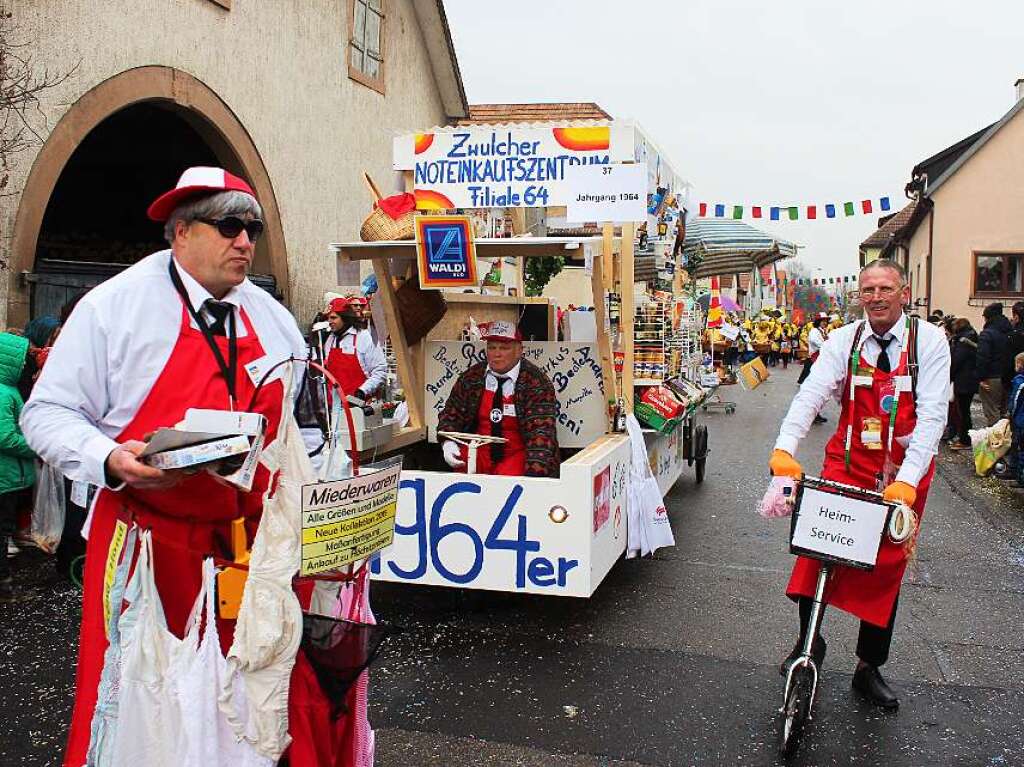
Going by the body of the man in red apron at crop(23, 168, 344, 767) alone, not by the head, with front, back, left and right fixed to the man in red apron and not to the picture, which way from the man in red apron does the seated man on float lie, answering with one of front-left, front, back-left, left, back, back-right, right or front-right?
left

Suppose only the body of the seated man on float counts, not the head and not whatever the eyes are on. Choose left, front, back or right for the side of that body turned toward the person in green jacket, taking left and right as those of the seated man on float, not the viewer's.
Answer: right

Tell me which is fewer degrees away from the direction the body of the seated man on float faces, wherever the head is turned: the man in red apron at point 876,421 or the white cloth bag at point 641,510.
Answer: the man in red apron

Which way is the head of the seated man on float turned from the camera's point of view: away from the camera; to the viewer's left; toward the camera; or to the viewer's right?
toward the camera

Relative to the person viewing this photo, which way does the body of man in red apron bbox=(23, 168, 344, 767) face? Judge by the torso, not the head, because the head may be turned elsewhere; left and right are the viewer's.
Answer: facing the viewer and to the right of the viewer

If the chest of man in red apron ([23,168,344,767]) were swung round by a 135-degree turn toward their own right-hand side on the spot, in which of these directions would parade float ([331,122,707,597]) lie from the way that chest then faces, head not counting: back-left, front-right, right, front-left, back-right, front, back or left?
back-right

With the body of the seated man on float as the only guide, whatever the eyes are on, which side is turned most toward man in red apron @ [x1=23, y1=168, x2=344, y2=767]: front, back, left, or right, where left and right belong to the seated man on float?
front

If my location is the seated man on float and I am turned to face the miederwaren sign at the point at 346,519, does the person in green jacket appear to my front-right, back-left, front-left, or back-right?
front-right

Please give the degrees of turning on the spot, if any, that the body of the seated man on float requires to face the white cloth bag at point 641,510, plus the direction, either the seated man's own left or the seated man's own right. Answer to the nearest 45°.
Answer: approximately 90° to the seated man's own left

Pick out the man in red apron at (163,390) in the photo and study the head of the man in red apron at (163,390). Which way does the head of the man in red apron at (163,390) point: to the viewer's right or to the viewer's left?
to the viewer's right

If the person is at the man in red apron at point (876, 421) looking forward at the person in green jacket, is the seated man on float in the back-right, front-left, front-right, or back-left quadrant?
front-right

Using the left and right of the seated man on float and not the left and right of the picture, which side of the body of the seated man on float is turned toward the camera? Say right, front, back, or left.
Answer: front
